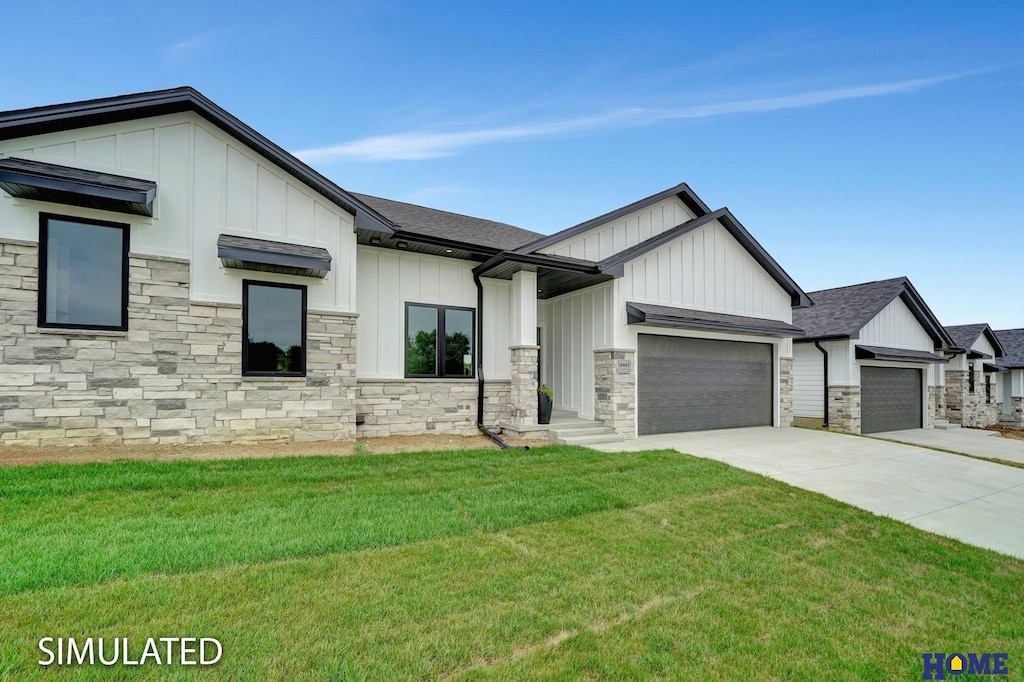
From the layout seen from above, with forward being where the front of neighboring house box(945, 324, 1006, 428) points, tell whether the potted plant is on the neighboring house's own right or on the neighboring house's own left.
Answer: on the neighboring house's own right

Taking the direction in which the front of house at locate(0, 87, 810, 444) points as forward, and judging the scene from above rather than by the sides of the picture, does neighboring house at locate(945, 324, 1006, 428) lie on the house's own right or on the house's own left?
on the house's own left

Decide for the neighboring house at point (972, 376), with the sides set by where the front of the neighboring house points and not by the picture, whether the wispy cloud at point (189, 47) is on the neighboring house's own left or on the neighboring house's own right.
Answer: on the neighboring house's own right

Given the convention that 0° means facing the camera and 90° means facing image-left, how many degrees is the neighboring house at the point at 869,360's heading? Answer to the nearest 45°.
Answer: approximately 315°

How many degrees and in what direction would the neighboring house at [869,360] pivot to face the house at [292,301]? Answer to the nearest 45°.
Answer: approximately 90° to its right

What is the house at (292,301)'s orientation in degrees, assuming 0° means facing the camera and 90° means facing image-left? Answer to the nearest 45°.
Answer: approximately 315°

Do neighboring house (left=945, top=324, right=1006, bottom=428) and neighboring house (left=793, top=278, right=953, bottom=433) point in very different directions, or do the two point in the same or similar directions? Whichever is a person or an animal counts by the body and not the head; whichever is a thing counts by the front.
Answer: same or similar directions

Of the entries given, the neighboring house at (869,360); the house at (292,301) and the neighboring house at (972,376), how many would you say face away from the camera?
0

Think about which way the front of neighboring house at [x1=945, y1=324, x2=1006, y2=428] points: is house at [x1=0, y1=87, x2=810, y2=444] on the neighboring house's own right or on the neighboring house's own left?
on the neighboring house's own right

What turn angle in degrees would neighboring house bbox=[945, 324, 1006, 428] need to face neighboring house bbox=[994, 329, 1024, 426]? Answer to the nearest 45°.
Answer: approximately 135° to its left

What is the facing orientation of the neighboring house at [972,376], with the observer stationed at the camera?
facing the viewer and to the right of the viewer

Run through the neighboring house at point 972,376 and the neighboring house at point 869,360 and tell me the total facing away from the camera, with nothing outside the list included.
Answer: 0
